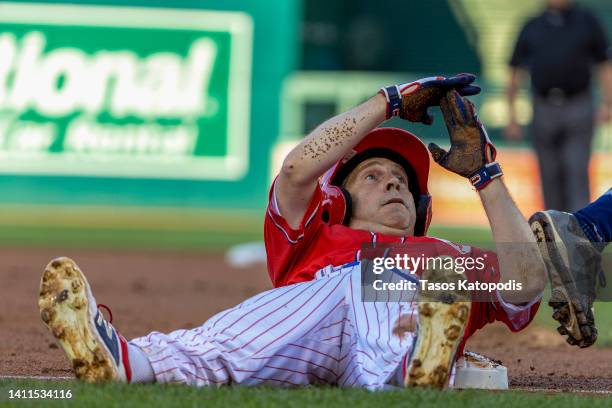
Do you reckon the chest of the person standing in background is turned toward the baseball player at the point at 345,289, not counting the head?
yes

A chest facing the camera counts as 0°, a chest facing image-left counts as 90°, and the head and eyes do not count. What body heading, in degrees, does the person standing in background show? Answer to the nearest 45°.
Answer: approximately 0°
